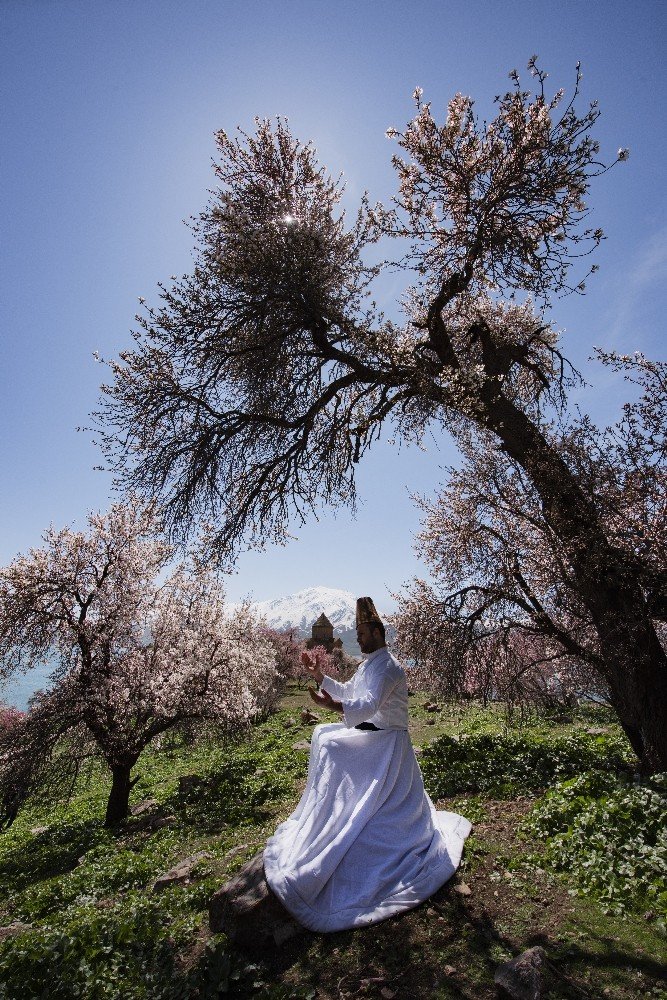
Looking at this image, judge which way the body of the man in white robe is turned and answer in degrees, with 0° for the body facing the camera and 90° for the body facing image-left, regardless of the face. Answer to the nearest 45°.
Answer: approximately 90°

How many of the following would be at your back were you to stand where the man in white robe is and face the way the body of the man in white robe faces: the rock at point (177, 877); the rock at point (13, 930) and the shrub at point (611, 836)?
1

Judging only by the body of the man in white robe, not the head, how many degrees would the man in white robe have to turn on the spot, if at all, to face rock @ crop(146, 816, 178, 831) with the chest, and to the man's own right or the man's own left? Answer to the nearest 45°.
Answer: approximately 45° to the man's own right

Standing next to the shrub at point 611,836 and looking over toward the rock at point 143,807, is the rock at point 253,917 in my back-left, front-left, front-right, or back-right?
front-left

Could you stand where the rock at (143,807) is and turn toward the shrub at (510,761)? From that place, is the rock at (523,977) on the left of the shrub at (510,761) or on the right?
right

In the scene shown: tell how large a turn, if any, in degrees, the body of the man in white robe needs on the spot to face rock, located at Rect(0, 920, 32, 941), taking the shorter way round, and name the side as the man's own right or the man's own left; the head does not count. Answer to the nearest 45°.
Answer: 0° — they already face it

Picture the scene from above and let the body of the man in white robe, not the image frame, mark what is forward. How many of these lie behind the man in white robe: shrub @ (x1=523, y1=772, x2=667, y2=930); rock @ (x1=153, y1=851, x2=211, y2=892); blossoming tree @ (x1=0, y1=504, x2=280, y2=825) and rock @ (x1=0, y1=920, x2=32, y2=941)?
1

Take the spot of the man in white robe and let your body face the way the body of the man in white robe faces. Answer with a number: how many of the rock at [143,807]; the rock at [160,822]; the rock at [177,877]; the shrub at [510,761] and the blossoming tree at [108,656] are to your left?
0

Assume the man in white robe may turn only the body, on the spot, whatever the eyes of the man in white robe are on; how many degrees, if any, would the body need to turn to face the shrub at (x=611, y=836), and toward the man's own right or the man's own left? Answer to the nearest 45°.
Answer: approximately 180°

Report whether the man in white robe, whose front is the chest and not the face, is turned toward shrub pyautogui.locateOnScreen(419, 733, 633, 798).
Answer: no

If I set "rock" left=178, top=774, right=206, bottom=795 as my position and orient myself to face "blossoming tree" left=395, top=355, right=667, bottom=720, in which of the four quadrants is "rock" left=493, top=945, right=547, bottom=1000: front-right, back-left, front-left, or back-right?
front-right

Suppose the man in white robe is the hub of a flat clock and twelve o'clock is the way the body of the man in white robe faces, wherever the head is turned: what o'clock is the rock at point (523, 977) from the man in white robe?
The rock is roughly at 8 o'clock from the man in white robe.

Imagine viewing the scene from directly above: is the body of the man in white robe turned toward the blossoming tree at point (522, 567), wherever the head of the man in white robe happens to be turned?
no
